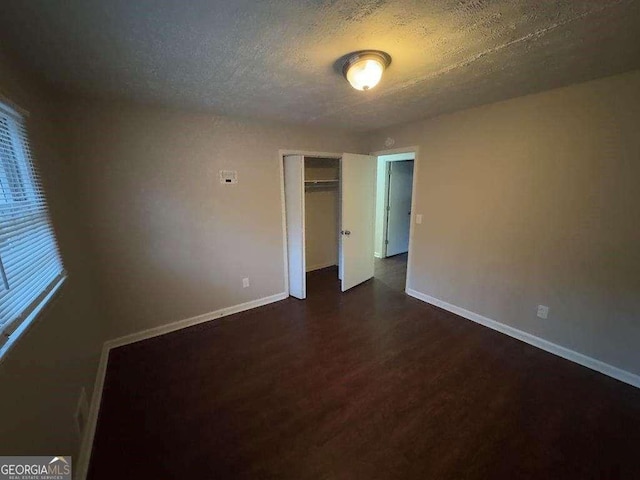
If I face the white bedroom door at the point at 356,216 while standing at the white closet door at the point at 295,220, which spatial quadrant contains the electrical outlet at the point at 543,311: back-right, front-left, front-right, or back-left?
front-right

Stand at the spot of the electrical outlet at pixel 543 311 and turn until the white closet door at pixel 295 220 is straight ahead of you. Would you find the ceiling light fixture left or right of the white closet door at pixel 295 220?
left

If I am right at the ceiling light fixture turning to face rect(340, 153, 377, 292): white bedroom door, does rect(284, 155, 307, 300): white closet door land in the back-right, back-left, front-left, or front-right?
front-left

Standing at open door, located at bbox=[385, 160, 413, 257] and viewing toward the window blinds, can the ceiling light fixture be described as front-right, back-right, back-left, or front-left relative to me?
front-left
